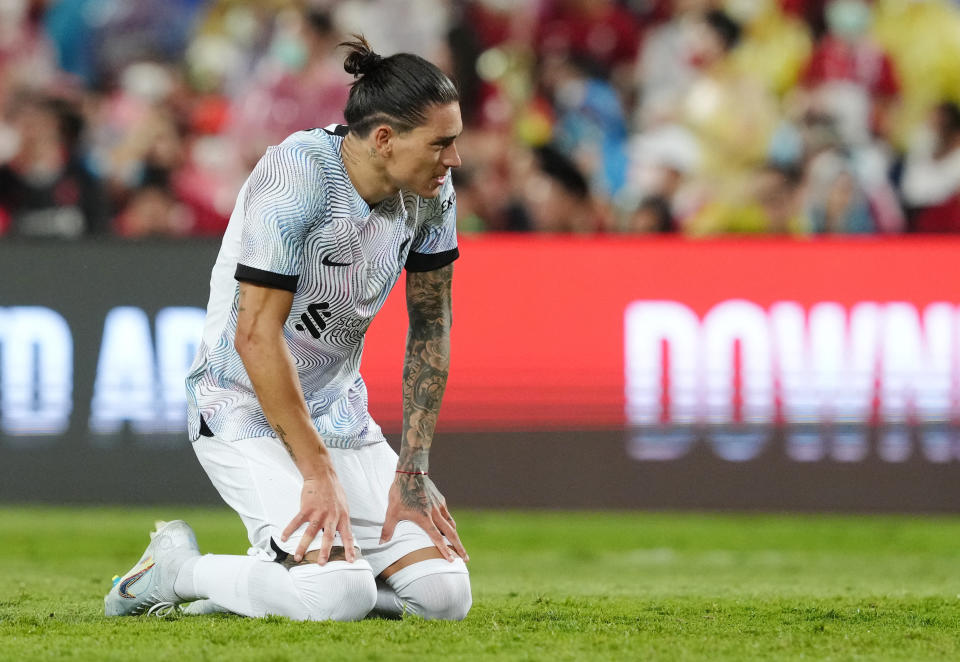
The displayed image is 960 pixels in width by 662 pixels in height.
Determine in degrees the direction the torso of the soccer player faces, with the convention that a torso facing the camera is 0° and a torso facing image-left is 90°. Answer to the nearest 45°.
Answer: approximately 315°

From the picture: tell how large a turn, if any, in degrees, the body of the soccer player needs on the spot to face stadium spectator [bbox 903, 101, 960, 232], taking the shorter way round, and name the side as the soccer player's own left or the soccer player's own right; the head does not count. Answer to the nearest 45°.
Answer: approximately 90° to the soccer player's own left

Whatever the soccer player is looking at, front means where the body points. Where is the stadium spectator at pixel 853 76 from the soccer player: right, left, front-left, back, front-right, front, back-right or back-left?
left

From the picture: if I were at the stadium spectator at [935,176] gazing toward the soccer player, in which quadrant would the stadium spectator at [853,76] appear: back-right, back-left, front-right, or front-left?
back-right

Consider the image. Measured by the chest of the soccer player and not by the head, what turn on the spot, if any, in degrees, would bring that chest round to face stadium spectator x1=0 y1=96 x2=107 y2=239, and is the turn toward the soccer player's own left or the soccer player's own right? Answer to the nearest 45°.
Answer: approximately 135° to the soccer player's own left

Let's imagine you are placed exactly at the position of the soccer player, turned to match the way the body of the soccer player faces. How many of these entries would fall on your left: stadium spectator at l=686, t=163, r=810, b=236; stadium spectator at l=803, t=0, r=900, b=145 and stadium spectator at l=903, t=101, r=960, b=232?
3

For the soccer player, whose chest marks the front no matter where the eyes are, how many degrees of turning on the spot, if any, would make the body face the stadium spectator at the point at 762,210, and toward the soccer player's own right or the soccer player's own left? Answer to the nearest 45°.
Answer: approximately 90° to the soccer player's own left

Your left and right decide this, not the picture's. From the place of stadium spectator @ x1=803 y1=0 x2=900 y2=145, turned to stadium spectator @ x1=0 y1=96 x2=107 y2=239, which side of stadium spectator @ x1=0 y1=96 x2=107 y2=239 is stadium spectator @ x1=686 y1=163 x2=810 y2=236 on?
left
